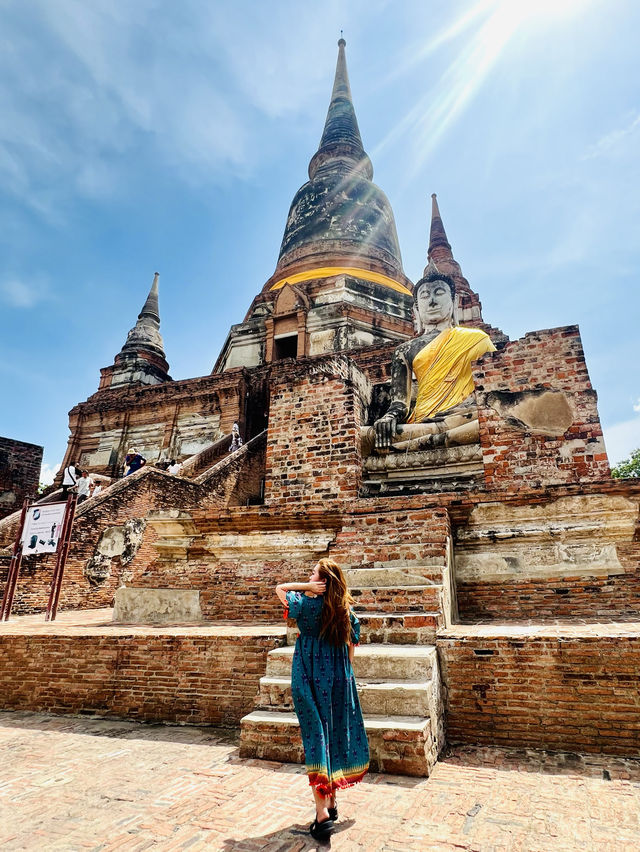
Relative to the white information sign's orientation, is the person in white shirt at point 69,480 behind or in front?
behind

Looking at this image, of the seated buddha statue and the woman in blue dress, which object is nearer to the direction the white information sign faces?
the woman in blue dress

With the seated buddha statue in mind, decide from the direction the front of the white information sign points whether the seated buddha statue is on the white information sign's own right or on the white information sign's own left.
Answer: on the white information sign's own left

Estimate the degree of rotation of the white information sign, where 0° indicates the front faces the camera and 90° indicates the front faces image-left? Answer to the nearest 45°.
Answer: approximately 0°

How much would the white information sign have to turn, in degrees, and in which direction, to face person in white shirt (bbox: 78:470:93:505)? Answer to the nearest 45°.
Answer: approximately 180°

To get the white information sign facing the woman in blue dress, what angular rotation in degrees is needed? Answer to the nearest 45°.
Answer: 0° — it already faces them
